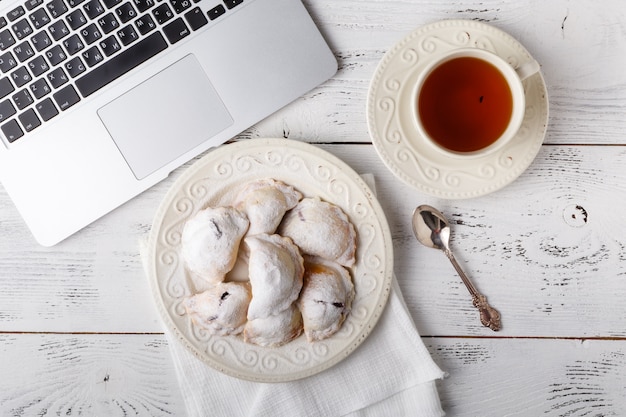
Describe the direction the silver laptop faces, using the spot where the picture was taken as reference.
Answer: facing the viewer and to the right of the viewer
